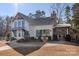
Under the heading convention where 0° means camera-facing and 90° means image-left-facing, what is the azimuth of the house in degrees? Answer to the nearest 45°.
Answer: approximately 0°

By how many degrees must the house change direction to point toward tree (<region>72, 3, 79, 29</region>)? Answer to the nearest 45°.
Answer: approximately 90° to its left
